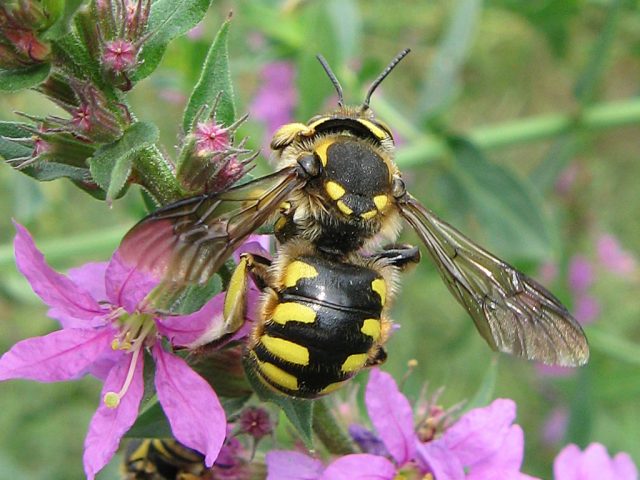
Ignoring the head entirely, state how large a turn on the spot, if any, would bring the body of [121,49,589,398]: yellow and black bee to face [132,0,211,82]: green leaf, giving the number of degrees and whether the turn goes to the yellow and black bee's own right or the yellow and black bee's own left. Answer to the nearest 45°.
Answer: approximately 90° to the yellow and black bee's own left

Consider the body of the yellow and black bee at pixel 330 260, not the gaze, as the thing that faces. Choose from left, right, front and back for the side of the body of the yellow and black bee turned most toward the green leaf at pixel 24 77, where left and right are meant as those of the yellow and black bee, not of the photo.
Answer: left

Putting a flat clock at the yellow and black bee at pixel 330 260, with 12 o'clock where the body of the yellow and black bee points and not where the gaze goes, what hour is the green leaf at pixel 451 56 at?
The green leaf is roughly at 12 o'clock from the yellow and black bee.

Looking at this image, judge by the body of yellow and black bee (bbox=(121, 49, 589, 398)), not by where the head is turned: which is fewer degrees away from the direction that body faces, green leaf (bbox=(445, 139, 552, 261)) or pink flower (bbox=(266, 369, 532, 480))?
the green leaf

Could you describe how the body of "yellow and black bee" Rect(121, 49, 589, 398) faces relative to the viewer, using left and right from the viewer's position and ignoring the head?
facing away from the viewer
